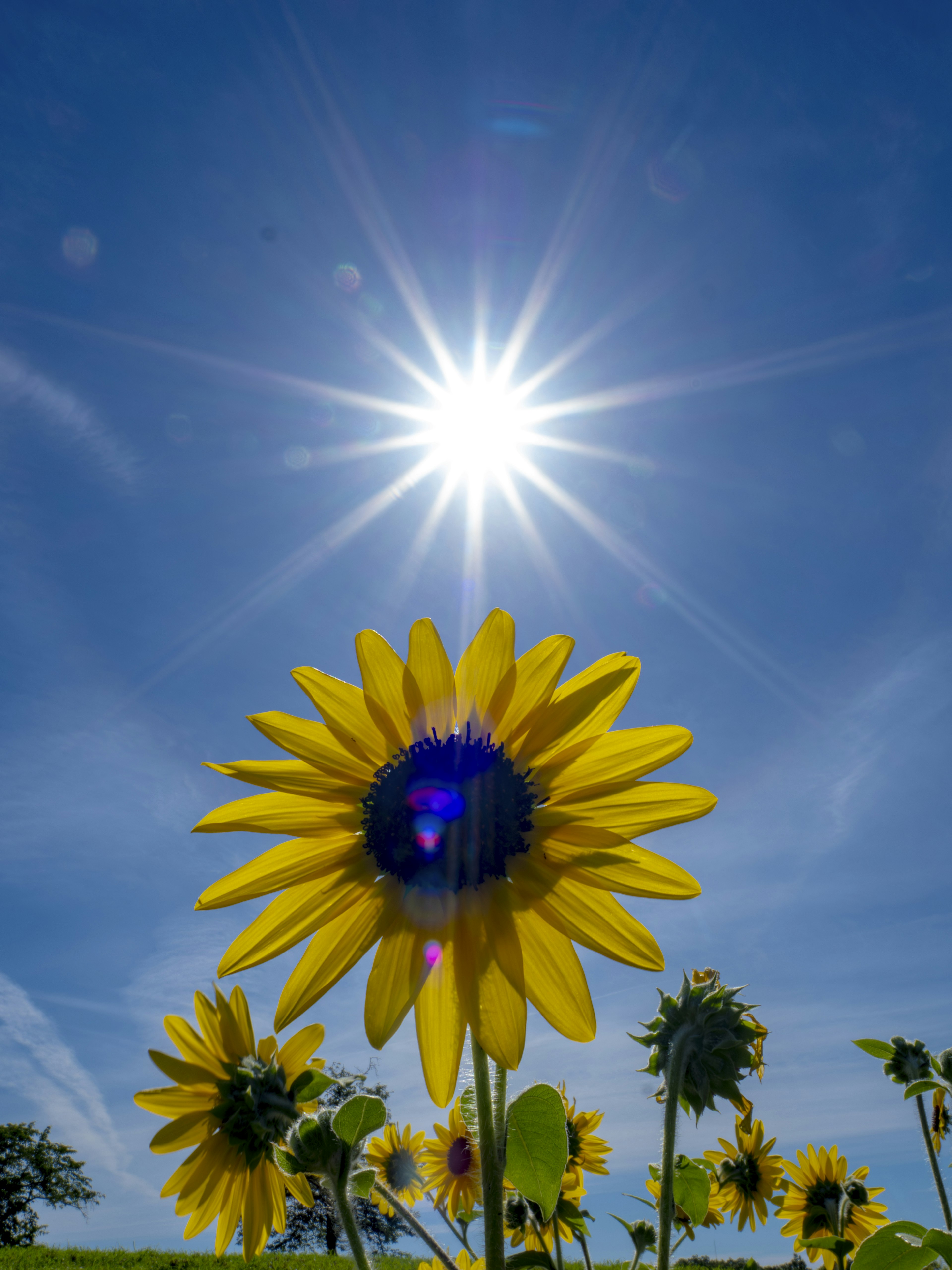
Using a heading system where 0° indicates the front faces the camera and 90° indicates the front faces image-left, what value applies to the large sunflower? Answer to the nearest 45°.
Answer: approximately 0°
